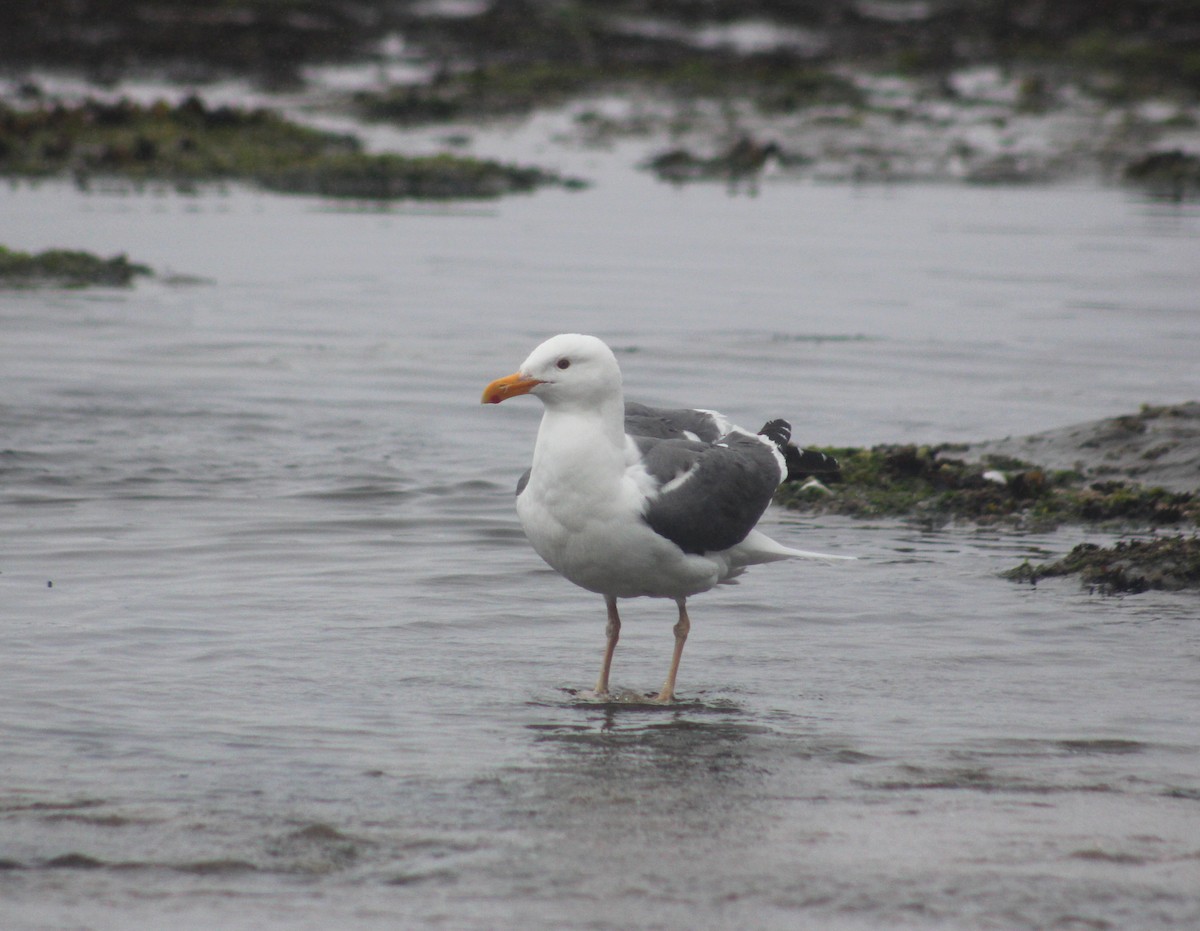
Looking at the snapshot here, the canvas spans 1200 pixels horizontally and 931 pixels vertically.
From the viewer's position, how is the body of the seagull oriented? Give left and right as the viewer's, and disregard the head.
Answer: facing the viewer and to the left of the viewer
